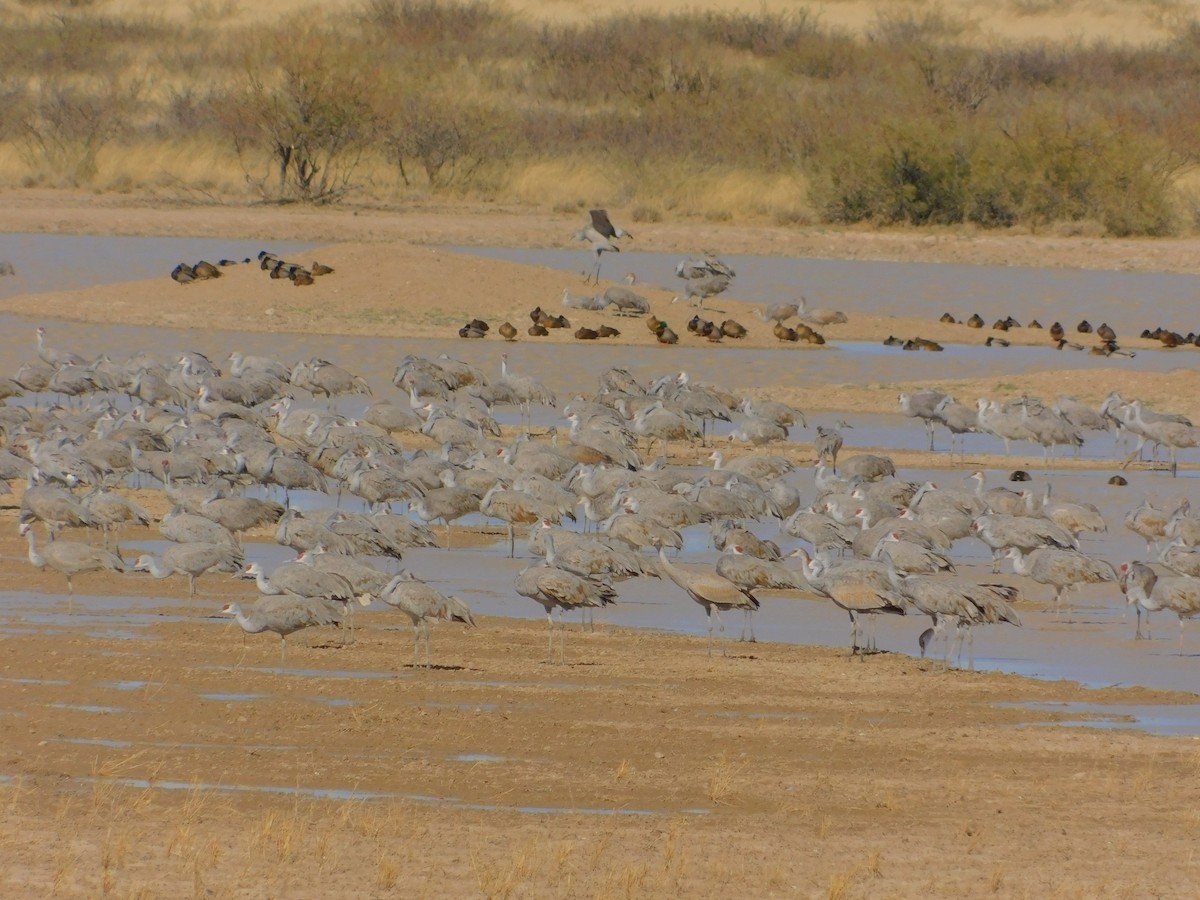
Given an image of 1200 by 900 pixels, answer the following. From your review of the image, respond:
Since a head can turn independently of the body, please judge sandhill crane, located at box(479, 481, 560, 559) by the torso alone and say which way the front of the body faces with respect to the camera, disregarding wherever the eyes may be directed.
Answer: to the viewer's left

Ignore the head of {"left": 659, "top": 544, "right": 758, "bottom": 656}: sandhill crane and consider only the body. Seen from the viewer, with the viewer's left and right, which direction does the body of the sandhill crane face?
facing to the left of the viewer

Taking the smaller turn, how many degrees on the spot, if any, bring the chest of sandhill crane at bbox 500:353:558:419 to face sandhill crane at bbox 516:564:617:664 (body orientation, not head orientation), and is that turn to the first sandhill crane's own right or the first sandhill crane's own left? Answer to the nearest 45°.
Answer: approximately 90° to the first sandhill crane's own left

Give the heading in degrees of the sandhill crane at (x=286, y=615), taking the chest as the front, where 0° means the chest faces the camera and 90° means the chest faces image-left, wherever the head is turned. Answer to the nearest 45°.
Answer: approximately 90°

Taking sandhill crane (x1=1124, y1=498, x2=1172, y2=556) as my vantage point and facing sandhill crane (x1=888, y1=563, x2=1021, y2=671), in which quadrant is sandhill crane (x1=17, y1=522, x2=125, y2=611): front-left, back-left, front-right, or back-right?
front-right

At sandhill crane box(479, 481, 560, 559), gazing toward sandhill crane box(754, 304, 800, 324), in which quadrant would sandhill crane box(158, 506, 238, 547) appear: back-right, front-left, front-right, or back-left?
back-left

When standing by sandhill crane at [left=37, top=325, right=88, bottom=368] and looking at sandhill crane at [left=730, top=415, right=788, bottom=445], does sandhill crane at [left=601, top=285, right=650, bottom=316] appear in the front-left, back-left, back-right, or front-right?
front-left

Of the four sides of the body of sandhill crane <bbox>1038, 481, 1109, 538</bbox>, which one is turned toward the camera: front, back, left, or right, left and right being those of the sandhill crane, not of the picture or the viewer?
left

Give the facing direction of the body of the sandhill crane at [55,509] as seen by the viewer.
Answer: to the viewer's left

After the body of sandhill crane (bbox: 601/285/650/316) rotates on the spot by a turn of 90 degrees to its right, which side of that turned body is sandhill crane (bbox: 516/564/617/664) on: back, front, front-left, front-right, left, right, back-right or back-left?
back

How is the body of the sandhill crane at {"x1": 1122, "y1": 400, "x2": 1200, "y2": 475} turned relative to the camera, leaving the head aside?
to the viewer's left

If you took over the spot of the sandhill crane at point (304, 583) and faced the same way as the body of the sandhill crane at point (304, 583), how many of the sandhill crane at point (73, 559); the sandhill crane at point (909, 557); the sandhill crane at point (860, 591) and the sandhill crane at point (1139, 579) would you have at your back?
3

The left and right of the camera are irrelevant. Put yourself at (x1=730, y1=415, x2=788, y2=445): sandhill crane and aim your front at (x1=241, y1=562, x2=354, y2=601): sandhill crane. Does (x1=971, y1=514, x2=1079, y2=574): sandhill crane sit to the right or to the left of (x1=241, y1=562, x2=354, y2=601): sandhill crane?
left

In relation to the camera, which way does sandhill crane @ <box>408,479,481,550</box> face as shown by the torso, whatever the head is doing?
to the viewer's left

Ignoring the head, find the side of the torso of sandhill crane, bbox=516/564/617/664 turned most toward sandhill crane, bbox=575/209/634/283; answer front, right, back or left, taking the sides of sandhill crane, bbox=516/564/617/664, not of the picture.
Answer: right

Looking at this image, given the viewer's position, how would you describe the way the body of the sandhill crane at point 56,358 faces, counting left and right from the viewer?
facing to the left of the viewer

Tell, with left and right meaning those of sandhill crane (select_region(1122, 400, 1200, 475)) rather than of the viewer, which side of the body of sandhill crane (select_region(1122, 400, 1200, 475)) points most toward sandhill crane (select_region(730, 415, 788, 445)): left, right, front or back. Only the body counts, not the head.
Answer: front
